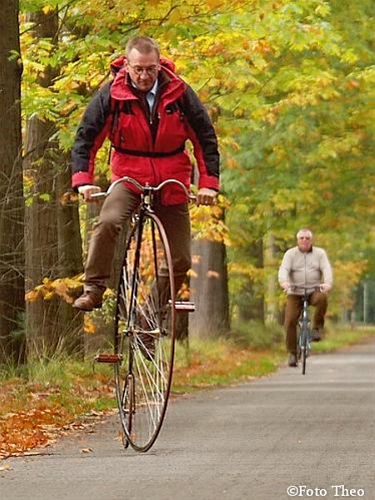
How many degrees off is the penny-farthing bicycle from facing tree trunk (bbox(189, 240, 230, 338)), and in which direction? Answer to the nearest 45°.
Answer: approximately 180°

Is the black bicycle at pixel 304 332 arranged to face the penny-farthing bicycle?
yes

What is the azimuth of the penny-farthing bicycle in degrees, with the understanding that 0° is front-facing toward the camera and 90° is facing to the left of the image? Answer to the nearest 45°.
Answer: approximately 0°

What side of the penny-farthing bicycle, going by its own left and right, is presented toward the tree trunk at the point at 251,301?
back

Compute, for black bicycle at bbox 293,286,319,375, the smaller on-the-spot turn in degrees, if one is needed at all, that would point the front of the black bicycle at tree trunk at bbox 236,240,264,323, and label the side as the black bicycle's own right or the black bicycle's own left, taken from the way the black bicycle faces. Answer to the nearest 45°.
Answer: approximately 180°

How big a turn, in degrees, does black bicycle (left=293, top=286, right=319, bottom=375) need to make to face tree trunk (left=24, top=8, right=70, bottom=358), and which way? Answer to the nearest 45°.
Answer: approximately 45° to its right

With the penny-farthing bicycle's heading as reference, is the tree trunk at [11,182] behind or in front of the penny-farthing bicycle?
behind

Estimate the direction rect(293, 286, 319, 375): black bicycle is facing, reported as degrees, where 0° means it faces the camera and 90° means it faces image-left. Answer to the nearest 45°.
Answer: approximately 0°

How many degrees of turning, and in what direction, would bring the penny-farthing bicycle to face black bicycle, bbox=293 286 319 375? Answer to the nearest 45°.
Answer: approximately 180°

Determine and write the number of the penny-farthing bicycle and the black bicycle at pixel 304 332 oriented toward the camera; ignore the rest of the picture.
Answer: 2

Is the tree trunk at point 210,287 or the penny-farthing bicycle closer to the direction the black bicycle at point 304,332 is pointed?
the penny-farthing bicycle
